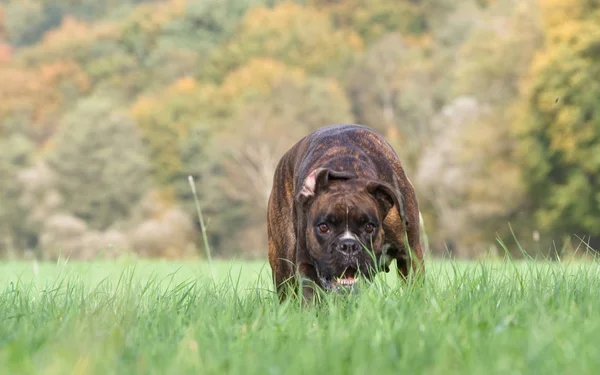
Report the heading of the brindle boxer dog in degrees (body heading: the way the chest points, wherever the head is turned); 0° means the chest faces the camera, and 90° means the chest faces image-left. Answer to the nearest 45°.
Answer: approximately 0°

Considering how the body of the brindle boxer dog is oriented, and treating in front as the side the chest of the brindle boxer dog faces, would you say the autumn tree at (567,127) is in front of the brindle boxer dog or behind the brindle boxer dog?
behind
